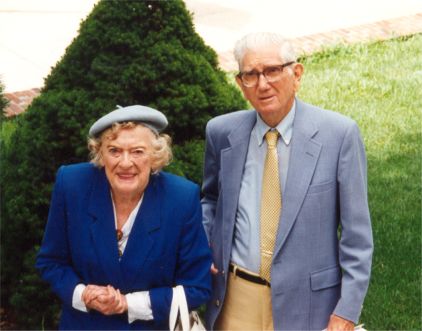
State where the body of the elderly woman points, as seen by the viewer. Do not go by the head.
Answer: toward the camera

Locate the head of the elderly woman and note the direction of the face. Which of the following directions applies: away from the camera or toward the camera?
toward the camera

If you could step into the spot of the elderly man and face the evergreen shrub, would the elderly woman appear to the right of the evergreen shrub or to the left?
left

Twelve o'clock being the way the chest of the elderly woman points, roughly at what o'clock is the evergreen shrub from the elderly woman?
The evergreen shrub is roughly at 6 o'clock from the elderly woman.

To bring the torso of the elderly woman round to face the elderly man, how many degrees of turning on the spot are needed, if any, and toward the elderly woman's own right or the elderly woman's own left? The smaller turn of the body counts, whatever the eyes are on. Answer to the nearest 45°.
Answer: approximately 90° to the elderly woman's own left

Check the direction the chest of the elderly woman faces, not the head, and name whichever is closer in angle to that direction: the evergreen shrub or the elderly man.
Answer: the elderly man
